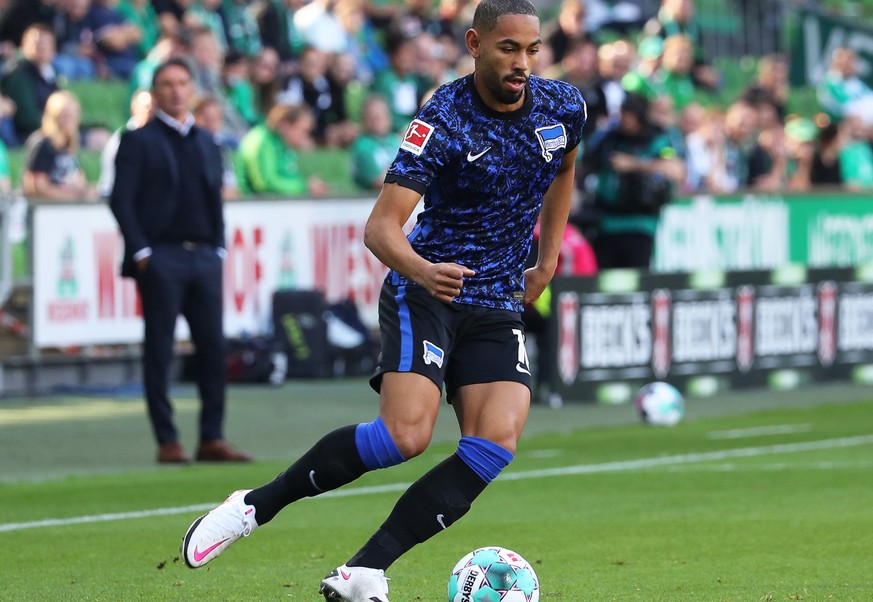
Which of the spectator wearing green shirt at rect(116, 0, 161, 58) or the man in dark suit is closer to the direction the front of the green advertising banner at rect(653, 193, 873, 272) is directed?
the man in dark suit

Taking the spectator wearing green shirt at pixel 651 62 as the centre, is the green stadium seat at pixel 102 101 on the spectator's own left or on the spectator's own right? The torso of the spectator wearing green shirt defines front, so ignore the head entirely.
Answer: on the spectator's own right

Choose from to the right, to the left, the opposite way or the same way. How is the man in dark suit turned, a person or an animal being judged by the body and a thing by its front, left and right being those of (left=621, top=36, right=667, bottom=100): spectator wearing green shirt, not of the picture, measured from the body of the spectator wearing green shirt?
the same way

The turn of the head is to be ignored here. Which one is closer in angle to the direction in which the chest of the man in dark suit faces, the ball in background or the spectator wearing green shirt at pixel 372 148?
the ball in background

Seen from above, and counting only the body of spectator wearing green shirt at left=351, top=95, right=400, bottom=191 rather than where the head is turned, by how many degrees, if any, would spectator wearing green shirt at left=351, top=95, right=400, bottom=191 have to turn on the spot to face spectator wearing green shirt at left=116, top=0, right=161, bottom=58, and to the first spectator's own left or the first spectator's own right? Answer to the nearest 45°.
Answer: approximately 135° to the first spectator's own right

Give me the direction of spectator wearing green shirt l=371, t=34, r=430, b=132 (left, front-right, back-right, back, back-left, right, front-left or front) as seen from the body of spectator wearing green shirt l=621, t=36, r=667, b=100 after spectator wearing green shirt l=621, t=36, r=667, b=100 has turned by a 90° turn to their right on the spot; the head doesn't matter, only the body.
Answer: front

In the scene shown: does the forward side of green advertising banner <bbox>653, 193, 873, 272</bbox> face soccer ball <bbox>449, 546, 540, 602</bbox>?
yes

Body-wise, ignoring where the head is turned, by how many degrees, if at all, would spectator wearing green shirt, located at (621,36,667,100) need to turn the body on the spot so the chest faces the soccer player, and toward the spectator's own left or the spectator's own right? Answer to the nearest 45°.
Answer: approximately 45° to the spectator's own right

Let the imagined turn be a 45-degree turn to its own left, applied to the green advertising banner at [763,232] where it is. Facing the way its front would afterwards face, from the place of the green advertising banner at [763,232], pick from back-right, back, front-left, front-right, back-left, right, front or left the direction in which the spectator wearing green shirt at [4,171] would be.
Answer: right

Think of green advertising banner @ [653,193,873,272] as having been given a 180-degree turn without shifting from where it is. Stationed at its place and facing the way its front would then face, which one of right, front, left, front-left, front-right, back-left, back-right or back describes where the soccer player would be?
back

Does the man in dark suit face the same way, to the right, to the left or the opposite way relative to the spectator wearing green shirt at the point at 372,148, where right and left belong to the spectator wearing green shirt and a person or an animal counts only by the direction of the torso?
the same way

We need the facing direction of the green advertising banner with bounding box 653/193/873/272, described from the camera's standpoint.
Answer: facing the viewer

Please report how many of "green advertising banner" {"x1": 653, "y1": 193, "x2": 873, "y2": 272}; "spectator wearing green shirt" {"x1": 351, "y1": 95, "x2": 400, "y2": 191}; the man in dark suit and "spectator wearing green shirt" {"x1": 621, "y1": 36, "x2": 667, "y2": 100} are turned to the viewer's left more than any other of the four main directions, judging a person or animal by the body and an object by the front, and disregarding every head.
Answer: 0

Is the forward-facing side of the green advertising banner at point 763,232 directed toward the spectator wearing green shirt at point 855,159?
no

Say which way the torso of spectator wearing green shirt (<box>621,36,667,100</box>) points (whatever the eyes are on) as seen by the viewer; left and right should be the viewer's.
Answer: facing the viewer and to the right of the viewer

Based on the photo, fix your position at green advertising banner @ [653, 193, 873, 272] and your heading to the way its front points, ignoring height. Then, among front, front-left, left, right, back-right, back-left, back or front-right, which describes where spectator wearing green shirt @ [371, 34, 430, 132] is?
right
